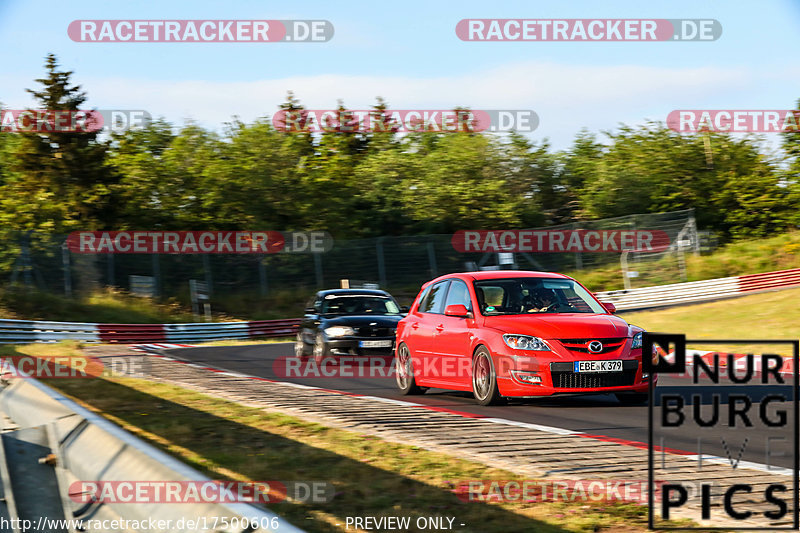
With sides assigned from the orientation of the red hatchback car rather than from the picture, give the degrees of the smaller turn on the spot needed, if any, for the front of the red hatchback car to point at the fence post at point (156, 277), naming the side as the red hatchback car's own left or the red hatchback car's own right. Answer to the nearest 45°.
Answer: approximately 180°

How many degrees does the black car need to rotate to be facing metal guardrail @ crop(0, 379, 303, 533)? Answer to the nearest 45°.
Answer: approximately 45° to its right

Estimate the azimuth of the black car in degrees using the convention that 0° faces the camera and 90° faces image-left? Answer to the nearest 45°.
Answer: approximately 315°

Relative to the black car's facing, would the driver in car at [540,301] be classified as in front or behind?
in front

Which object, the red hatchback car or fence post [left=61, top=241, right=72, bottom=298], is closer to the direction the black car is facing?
the red hatchback car

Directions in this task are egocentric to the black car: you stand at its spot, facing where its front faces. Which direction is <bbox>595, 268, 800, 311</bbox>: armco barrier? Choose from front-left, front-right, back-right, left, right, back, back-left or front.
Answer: left

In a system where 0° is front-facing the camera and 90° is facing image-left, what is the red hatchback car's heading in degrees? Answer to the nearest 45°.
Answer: approximately 315°

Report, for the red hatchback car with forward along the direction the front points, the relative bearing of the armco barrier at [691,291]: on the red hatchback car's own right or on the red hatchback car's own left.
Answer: on the red hatchback car's own left

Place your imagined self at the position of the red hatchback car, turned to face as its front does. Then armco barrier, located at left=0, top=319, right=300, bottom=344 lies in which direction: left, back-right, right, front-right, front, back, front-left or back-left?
back

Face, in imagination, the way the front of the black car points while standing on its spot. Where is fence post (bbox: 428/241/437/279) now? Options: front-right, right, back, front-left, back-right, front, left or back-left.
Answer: back-left

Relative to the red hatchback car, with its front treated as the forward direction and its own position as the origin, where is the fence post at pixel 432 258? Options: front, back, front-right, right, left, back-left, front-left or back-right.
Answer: back-left

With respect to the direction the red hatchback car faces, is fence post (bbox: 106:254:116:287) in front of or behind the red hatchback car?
behind
